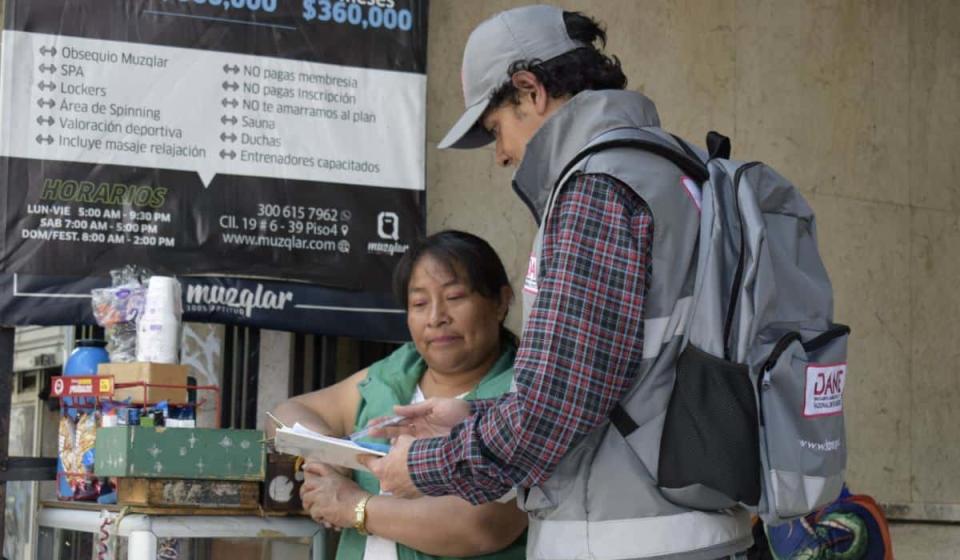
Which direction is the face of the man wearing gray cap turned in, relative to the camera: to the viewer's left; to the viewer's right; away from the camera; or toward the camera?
to the viewer's left

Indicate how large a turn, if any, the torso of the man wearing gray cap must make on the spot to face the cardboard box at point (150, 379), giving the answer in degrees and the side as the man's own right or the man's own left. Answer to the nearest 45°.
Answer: approximately 45° to the man's own right

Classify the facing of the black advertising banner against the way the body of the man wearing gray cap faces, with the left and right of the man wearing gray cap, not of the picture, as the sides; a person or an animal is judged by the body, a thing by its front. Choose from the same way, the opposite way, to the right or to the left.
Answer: to the left

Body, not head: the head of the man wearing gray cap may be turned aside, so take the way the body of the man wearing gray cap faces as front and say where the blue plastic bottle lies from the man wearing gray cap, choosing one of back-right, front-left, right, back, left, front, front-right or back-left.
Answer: front-right

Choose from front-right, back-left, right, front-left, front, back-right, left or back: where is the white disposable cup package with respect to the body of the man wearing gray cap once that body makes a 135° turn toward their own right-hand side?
left

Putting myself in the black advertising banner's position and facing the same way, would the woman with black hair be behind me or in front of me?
in front

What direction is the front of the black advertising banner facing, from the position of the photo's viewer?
facing the viewer

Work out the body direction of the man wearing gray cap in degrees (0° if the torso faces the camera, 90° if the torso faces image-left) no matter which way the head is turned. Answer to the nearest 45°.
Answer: approximately 90°

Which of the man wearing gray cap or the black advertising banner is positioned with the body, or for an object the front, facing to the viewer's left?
the man wearing gray cap
